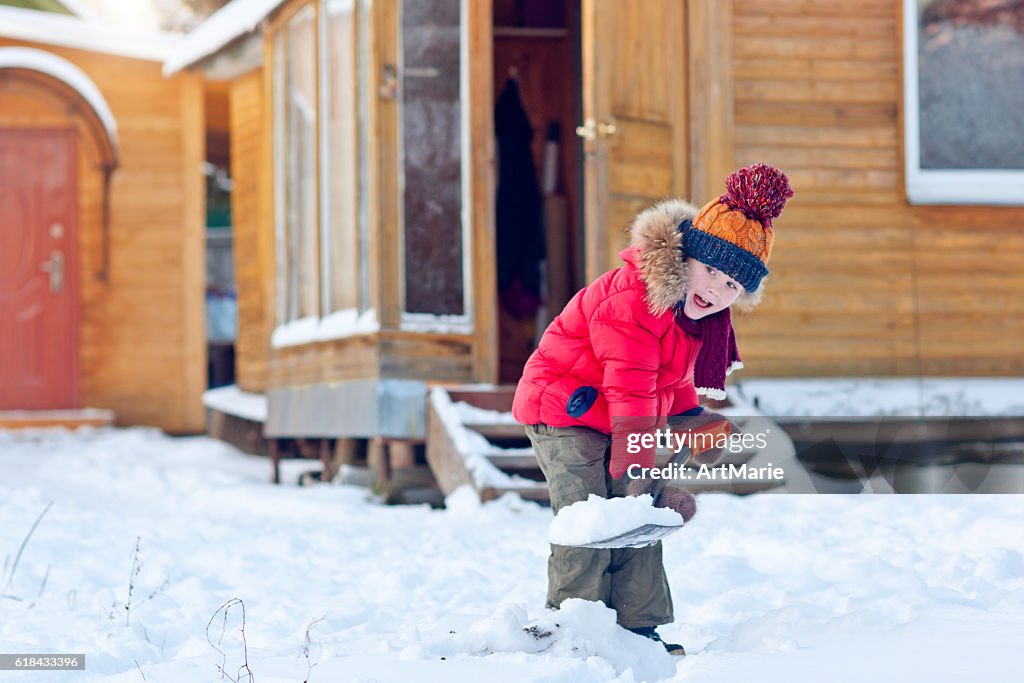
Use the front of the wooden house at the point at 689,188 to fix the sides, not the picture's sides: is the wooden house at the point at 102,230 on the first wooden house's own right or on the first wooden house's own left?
on the first wooden house's own right

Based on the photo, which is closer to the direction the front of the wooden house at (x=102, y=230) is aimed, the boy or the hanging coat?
the boy

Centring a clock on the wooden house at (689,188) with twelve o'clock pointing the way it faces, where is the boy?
The boy is roughly at 12 o'clock from the wooden house.

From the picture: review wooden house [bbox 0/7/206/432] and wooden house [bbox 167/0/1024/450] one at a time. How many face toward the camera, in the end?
2

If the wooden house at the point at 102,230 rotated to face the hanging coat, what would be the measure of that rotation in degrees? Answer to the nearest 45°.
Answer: approximately 45° to its left

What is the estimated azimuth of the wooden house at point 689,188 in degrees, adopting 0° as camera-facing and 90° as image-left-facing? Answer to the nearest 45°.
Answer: approximately 0°
